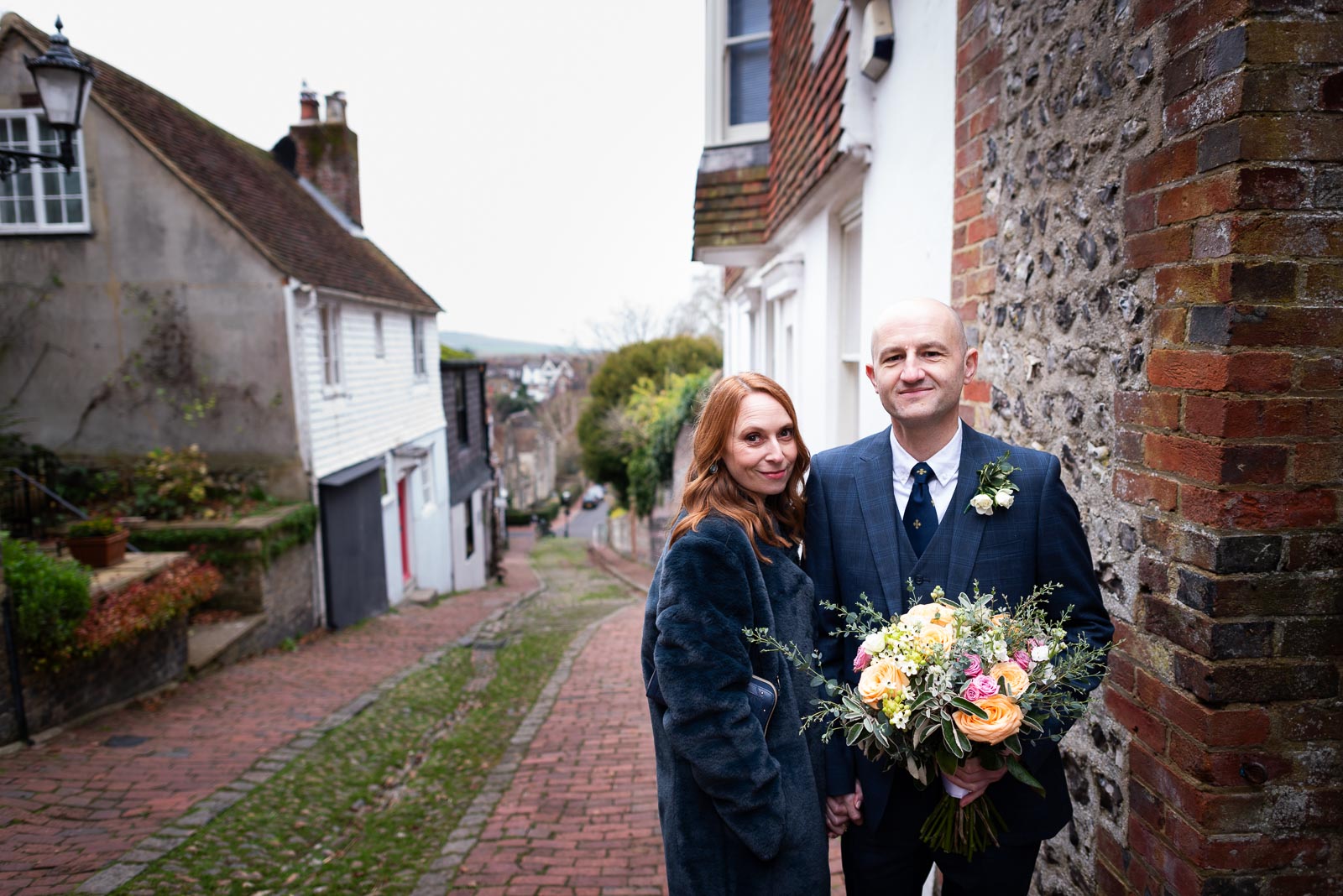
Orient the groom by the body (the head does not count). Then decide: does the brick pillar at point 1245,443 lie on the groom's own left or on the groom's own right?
on the groom's own left

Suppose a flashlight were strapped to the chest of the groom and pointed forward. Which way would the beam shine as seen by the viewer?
toward the camera

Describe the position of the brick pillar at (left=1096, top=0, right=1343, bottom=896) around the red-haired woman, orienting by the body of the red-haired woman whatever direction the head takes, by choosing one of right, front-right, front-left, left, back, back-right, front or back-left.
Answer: front-left

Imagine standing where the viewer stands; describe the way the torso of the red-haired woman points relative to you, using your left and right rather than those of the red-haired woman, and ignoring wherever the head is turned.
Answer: facing the viewer and to the right of the viewer
